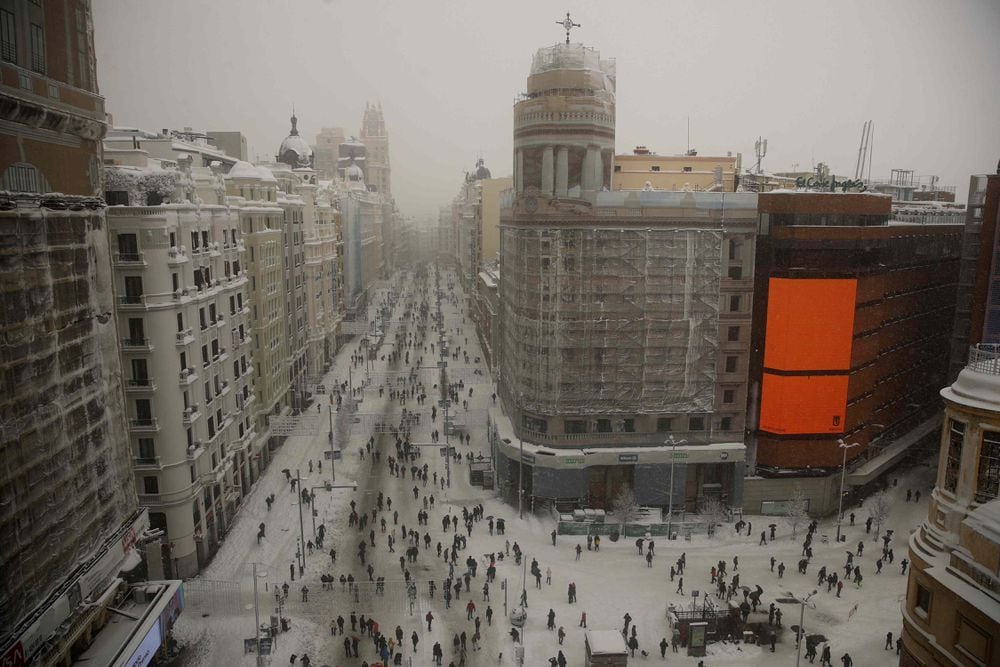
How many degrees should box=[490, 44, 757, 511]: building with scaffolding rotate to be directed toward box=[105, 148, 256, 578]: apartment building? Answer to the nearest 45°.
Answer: approximately 45° to its right

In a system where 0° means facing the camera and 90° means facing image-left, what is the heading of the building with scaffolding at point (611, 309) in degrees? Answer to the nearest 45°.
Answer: approximately 0°

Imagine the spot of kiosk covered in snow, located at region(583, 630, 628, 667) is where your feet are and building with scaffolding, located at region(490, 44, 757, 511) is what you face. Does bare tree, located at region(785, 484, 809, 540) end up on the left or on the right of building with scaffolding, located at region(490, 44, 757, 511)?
right

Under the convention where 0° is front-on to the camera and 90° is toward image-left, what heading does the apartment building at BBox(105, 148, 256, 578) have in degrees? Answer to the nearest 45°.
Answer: approximately 315°
